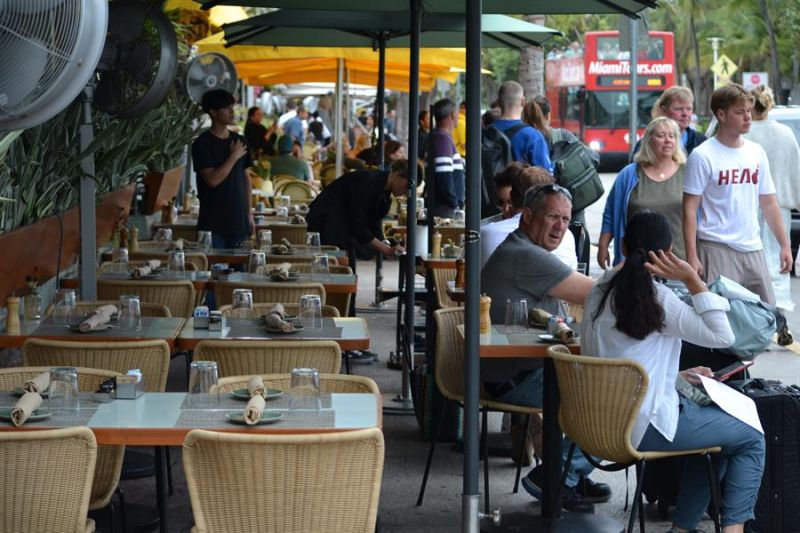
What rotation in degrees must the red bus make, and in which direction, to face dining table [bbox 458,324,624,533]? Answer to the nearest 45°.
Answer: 0° — it already faces it

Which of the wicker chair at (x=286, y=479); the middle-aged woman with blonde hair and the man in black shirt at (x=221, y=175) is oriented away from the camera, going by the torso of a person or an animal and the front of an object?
the wicker chair

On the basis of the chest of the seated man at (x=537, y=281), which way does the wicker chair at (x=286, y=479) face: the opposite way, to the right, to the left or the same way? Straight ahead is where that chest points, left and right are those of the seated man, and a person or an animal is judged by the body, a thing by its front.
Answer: to the left

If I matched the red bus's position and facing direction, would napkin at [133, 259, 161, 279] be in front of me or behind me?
in front

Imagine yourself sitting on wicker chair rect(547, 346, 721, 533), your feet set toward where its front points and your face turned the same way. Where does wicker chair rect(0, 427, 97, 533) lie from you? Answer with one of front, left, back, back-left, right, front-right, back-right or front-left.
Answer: back

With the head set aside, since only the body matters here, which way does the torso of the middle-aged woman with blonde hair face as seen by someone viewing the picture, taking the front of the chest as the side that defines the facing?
toward the camera

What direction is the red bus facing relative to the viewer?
toward the camera

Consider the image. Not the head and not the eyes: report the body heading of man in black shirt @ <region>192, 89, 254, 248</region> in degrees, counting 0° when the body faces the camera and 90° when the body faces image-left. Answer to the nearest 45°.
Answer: approximately 315°

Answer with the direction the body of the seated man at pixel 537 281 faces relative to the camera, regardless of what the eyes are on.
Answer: to the viewer's right

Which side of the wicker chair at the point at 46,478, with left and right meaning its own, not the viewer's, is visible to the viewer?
back

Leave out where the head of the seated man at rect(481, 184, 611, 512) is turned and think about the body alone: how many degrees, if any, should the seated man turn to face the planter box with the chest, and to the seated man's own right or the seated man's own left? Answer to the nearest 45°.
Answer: approximately 135° to the seated man's own left

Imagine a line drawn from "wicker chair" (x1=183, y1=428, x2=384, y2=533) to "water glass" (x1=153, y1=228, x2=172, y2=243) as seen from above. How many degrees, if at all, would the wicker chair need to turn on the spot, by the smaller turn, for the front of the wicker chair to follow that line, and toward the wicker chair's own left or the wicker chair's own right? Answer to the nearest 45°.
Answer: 0° — it already faces it

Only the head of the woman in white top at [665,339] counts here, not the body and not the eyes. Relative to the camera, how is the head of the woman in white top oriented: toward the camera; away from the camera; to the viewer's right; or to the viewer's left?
away from the camera
